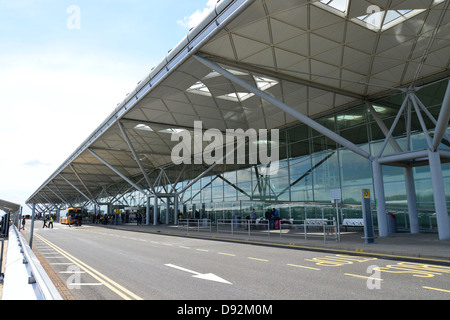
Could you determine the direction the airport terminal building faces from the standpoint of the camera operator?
facing the viewer and to the left of the viewer
